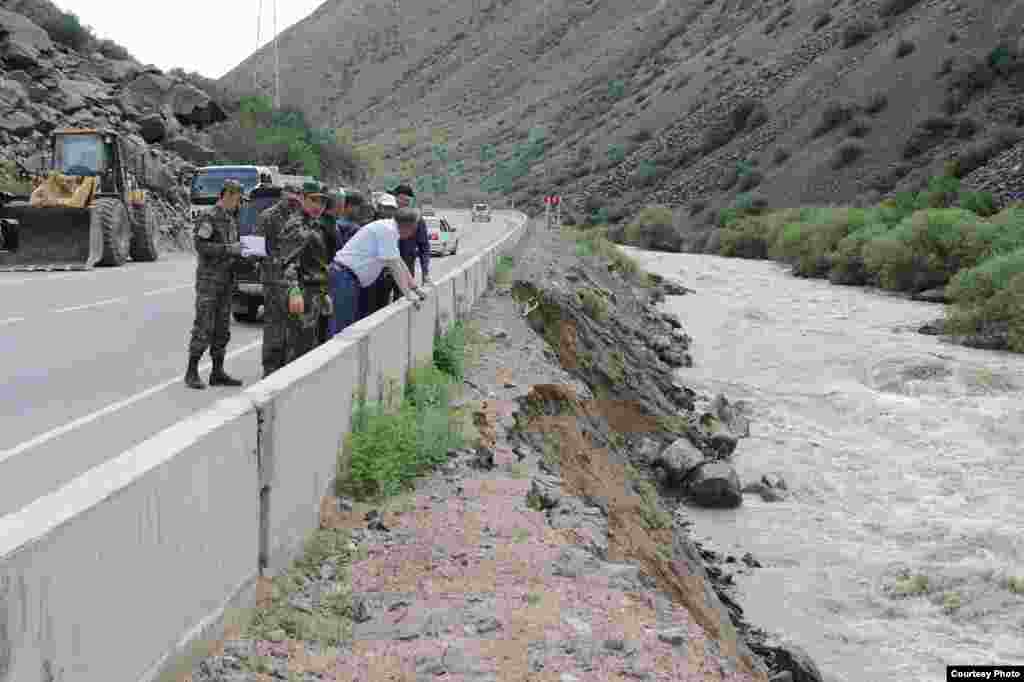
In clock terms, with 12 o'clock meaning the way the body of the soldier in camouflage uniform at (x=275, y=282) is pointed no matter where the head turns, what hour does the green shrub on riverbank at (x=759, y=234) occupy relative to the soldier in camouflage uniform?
The green shrub on riverbank is roughly at 10 o'clock from the soldier in camouflage uniform.

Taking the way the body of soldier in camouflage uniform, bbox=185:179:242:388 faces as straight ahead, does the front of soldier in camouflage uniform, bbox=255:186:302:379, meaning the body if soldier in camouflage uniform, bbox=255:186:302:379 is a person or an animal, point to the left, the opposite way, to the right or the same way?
the same way

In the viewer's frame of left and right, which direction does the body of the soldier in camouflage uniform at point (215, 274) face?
facing to the right of the viewer

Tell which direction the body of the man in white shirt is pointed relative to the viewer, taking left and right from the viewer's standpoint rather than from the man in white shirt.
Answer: facing to the right of the viewer

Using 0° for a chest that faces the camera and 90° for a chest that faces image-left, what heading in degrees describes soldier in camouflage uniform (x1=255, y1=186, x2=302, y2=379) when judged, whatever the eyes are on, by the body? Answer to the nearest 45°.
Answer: approximately 270°

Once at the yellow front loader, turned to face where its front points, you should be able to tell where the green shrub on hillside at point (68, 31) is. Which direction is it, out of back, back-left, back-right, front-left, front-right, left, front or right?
back-right

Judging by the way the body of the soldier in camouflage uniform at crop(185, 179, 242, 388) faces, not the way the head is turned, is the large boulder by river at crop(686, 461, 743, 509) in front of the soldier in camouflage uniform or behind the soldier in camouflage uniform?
in front

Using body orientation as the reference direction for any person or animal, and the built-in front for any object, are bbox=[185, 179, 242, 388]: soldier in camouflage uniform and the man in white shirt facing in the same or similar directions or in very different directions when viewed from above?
same or similar directions

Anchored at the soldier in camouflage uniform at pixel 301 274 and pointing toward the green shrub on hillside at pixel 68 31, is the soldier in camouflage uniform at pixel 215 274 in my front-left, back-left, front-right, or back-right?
front-left

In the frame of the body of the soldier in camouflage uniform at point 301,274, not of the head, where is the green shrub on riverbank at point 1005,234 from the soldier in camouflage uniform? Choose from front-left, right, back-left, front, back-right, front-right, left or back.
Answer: front-left

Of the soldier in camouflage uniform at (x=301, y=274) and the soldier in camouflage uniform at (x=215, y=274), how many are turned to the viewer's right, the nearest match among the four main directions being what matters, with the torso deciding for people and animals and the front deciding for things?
2

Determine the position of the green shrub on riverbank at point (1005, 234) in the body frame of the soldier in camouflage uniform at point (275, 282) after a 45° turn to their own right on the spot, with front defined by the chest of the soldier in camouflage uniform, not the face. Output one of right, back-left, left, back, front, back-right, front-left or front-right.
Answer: left

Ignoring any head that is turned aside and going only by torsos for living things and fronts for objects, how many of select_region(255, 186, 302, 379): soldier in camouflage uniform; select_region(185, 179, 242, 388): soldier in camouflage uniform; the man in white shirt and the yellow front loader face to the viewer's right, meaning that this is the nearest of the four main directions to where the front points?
3

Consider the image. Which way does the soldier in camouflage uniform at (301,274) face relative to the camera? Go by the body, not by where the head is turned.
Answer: to the viewer's right
